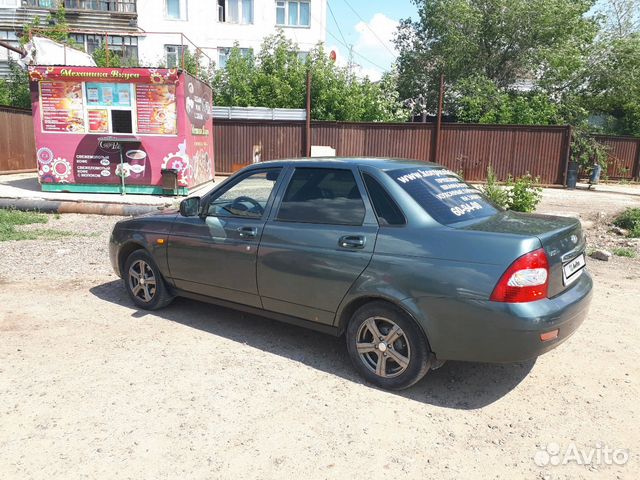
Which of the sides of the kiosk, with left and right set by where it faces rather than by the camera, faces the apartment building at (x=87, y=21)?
back

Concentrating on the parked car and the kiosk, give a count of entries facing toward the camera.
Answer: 1

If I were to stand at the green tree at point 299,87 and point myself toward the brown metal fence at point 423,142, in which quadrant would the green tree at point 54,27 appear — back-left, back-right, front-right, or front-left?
back-right

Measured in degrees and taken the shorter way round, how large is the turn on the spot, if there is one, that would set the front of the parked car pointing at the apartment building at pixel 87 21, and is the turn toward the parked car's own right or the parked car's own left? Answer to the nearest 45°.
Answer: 0° — it already faces it

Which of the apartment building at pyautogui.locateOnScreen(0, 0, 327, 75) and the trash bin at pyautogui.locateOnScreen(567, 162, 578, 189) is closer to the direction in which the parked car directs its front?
the apartment building

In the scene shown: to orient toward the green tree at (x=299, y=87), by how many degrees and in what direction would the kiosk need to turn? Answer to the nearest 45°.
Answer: approximately 135° to its left

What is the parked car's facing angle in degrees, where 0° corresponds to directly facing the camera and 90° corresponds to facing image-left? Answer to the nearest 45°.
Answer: approximately 135°

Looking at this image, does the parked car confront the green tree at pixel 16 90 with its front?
yes

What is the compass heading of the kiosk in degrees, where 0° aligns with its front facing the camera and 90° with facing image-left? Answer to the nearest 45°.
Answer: approximately 0°

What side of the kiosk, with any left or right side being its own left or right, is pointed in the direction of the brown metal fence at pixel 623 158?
left

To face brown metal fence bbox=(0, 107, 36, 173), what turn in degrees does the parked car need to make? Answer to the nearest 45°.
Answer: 0° — it already faces it

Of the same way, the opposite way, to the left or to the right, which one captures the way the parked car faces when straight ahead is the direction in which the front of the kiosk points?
to the right

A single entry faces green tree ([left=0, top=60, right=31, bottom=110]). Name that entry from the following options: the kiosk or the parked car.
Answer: the parked car
